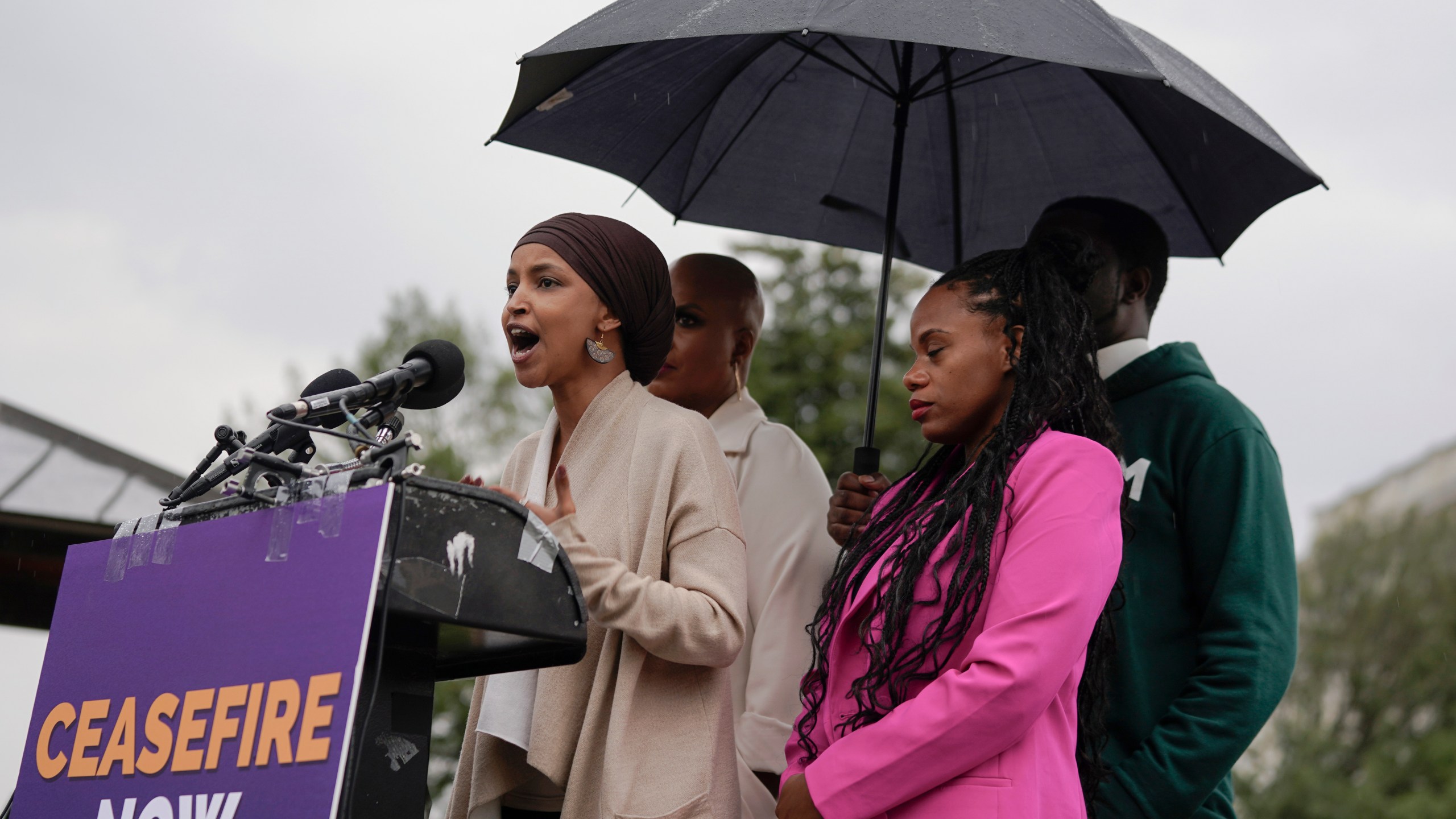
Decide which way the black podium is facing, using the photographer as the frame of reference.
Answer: facing the viewer and to the left of the viewer

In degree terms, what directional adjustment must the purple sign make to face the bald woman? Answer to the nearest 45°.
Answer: approximately 180°

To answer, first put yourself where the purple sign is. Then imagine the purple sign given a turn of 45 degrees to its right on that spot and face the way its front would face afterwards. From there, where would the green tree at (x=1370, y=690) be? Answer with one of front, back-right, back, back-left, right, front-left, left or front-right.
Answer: back-right

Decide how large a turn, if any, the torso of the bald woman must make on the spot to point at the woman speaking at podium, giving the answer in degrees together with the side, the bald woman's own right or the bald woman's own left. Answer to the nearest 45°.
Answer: approximately 45° to the bald woman's own left

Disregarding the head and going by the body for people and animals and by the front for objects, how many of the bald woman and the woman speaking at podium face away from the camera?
0

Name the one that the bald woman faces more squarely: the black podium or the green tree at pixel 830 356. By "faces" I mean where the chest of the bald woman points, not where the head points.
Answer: the black podium

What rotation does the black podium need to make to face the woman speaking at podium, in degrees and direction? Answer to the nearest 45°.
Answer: approximately 180°

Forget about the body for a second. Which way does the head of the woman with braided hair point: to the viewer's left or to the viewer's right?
to the viewer's left

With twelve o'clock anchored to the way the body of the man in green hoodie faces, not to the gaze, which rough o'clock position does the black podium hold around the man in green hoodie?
The black podium is roughly at 12 o'clock from the man in green hoodie.
